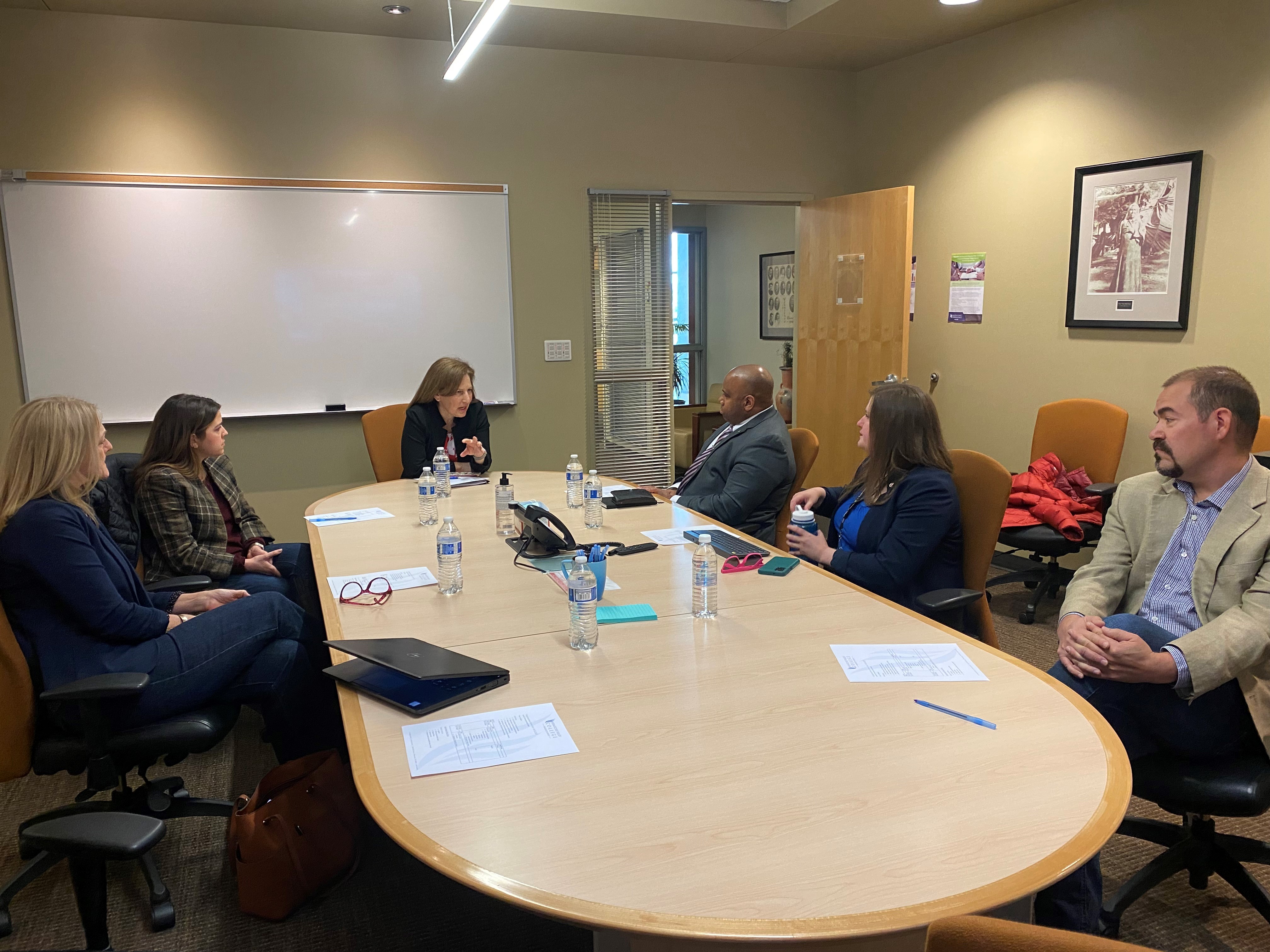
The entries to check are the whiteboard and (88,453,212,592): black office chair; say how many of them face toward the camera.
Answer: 1

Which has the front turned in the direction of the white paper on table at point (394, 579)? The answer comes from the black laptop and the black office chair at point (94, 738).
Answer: the black office chair

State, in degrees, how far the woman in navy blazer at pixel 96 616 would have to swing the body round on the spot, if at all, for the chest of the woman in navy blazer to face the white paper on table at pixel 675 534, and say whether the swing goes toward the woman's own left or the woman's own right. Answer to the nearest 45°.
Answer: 0° — they already face it

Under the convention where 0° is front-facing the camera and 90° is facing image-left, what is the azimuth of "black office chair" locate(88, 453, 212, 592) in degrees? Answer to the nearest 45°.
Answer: approximately 270°

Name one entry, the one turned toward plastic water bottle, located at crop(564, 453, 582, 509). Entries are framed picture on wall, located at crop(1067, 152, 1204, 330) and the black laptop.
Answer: the framed picture on wall

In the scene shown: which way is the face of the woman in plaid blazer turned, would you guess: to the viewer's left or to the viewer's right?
to the viewer's right

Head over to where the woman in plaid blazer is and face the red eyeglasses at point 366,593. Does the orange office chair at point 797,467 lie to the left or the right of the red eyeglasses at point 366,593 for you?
left

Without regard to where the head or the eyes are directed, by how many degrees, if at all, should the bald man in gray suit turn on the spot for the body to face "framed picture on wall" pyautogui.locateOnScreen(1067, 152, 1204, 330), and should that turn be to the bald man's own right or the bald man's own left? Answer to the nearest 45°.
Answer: approximately 135° to the bald man's own right

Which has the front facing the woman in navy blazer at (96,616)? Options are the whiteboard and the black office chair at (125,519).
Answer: the whiteboard

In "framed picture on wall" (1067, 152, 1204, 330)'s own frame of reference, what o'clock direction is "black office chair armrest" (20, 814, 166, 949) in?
The black office chair armrest is roughly at 11 o'clock from the framed picture on wall.

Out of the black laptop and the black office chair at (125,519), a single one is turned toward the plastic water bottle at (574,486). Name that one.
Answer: the black office chair

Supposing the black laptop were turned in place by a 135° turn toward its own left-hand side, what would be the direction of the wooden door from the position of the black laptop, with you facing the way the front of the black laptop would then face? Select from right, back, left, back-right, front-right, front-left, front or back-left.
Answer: front-left

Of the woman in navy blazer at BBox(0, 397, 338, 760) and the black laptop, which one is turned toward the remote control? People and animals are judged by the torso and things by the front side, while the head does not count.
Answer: the woman in navy blazer

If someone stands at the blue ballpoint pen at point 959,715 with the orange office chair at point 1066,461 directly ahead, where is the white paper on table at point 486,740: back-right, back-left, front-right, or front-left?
back-left

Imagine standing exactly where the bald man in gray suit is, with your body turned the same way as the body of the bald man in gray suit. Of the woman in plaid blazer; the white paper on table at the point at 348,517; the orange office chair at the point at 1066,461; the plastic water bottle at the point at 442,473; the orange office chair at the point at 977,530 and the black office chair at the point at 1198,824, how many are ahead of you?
3

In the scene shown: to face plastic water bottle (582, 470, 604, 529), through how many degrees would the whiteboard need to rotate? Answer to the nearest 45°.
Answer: approximately 45° to its left
